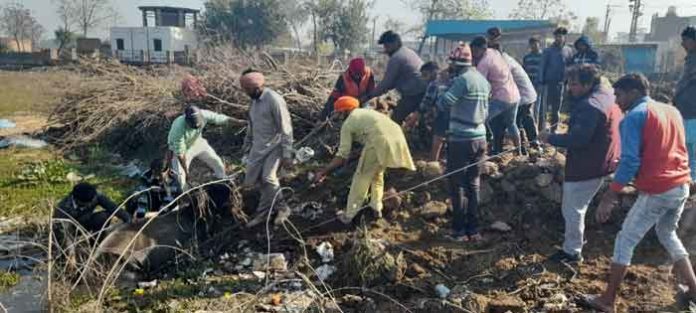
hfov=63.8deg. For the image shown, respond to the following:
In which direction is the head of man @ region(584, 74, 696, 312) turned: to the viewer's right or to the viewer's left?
to the viewer's left

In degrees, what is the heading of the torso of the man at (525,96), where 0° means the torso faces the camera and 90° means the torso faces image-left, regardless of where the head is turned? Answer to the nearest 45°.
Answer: approximately 90°

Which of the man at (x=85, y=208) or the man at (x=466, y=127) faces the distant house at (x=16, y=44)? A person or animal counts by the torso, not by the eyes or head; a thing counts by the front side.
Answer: the man at (x=466, y=127)

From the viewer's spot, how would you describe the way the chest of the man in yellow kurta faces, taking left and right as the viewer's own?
facing to the left of the viewer

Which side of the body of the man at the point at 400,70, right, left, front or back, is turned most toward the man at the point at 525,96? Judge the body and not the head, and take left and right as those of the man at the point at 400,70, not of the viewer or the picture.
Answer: back

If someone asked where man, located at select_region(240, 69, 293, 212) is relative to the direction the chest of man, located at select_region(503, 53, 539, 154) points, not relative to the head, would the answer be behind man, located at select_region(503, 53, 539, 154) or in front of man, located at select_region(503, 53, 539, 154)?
in front

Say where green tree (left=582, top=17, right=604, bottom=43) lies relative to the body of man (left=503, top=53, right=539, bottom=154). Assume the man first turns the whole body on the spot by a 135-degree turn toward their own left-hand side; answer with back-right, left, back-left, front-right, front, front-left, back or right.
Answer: back-left

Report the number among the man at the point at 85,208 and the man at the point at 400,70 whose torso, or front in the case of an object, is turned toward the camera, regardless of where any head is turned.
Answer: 1

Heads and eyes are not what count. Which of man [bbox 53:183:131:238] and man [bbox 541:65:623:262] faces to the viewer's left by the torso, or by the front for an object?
man [bbox 541:65:623:262]

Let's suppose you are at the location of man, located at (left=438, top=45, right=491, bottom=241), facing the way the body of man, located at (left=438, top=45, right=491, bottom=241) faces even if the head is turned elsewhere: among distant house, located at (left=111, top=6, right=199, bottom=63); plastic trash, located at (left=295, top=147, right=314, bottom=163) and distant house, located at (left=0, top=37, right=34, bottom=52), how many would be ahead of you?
3

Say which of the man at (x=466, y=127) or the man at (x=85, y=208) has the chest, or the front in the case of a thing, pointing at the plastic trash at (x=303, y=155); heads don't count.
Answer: the man at (x=466, y=127)

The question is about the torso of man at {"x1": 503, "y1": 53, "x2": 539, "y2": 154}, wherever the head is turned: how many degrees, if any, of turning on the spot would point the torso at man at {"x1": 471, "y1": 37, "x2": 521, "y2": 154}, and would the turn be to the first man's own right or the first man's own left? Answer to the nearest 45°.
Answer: approximately 45° to the first man's own left

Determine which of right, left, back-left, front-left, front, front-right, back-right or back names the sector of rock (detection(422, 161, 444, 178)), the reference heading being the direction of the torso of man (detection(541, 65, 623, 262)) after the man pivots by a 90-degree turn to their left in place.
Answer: back-right

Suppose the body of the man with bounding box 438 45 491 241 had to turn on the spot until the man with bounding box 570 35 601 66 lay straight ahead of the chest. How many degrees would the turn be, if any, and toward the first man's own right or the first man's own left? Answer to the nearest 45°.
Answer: approximately 90° to the first man's own right
